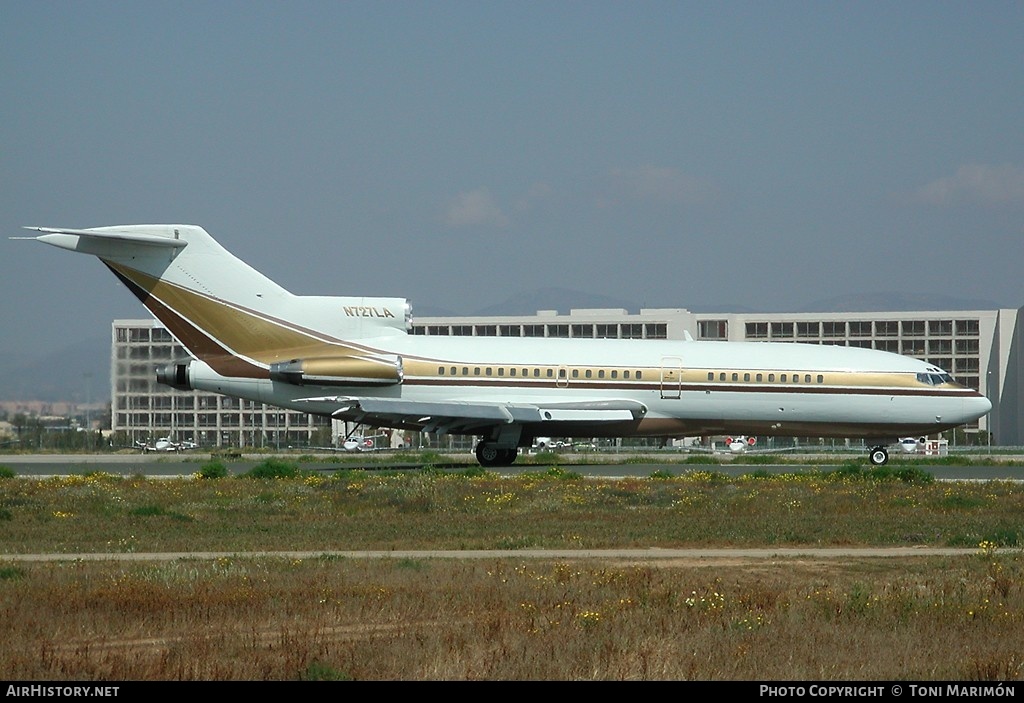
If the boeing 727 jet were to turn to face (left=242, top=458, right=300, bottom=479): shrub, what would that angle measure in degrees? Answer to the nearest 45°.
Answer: approximately 135° to its right

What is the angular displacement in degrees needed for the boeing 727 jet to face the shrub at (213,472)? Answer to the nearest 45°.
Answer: approximately 135° to its right

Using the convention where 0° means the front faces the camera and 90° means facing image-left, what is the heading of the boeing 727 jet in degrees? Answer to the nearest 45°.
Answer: approximately 270°
